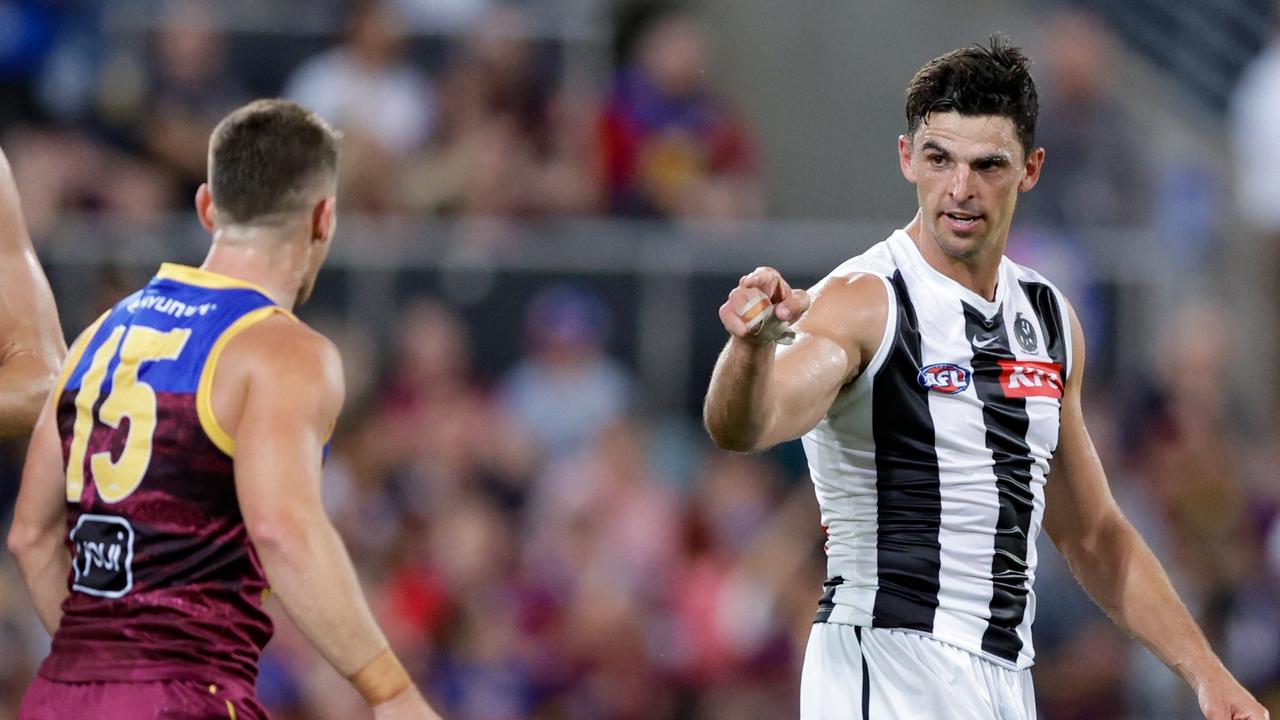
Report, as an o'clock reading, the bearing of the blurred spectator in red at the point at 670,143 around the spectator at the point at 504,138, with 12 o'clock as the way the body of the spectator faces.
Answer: The blurred spectator in red is roughly at 9 o'clock from the spectator.

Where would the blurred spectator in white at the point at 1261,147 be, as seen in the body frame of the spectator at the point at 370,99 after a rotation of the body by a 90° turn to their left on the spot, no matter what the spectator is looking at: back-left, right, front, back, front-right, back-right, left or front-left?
front

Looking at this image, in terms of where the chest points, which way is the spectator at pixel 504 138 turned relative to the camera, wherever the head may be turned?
toward the camera

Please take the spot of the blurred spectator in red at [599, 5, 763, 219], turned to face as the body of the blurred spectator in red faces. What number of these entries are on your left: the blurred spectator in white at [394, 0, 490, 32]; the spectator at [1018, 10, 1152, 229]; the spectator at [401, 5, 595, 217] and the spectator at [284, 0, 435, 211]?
1

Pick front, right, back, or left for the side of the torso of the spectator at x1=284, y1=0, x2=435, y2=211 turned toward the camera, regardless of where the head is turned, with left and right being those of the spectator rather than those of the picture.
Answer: front

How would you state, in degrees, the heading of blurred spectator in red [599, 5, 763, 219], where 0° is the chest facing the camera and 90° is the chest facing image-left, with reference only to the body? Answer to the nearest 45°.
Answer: approximately 0°

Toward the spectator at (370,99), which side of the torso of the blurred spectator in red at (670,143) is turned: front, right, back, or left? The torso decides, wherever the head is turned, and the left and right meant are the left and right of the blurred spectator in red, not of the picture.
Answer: right

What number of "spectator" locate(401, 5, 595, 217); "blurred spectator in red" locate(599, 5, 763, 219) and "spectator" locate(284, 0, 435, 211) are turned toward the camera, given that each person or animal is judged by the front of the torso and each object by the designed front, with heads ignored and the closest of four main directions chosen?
3

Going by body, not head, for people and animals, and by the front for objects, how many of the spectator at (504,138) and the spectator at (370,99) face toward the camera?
2

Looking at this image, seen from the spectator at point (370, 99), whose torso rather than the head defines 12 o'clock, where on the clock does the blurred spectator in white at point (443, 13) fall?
The blurred spectator in white is roughly at 7 o'clock from the spectator.

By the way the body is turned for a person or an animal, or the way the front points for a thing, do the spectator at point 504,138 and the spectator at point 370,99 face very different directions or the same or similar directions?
same or similar directions

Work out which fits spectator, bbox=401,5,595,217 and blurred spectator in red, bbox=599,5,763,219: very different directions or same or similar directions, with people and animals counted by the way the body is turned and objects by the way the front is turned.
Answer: same or similar directions

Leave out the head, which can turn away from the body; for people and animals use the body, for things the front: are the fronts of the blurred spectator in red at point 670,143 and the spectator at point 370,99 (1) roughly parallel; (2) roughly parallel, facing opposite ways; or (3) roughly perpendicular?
roughly parallel
